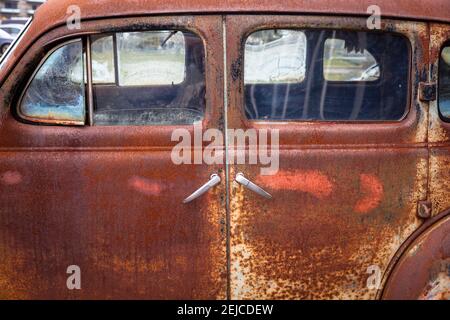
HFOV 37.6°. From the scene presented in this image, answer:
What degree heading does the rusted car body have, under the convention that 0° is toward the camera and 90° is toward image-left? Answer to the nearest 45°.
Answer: approximately 90°
